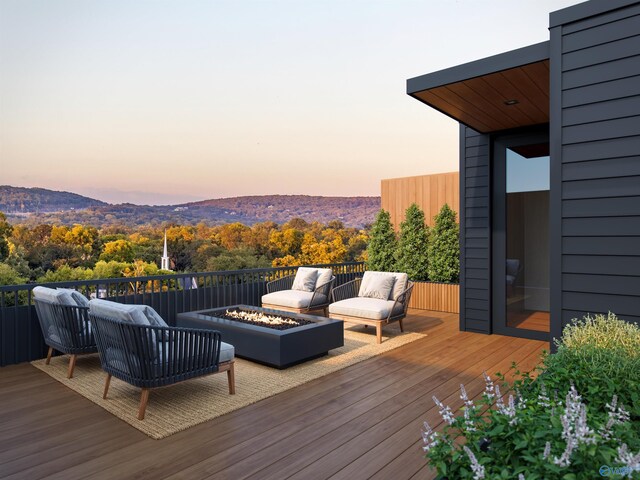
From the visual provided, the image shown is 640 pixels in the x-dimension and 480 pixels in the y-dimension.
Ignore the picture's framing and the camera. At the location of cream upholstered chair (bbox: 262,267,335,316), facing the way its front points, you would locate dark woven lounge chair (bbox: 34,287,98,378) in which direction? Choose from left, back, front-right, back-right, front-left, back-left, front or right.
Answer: front

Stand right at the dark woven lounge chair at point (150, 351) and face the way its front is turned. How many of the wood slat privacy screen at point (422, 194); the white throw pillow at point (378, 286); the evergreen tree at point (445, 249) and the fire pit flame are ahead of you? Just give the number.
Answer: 4

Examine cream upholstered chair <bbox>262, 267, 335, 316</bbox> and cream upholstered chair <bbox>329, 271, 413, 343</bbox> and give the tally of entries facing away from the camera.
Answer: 0

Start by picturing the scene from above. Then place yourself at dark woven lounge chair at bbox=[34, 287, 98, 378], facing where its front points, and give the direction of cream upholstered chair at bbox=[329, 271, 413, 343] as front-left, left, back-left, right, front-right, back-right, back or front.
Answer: front-right

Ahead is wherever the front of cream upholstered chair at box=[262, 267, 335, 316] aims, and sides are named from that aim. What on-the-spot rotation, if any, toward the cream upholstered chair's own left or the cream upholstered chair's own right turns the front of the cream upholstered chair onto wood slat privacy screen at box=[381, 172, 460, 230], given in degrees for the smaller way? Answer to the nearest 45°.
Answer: approximately 180°

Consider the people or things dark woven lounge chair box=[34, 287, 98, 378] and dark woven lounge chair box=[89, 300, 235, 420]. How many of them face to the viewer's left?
0

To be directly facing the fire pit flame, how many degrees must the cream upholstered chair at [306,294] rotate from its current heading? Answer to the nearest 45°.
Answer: approximately 45° to its left

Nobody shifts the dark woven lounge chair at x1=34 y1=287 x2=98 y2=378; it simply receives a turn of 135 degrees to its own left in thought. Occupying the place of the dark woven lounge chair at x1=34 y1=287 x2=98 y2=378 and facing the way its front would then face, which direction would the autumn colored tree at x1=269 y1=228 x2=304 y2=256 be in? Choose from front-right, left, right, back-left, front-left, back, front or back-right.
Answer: back-right

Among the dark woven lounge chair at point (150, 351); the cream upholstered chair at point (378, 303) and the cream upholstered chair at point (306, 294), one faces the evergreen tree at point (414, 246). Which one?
the dark woven lounge chair

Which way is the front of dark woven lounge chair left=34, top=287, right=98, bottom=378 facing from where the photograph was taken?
facing away from the viewer and to the right of the viewer

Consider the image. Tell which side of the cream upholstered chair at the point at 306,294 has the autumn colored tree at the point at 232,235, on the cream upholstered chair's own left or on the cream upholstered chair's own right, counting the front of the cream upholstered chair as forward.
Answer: on the cream upholstered chair's own right

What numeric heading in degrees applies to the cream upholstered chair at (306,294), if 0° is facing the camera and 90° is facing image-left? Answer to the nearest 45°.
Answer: approximately 45°

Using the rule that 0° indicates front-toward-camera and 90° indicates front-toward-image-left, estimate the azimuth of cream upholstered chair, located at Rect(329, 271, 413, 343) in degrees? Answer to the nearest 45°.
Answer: approximately 45°

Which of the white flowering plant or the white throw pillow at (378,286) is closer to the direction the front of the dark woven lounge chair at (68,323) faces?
the white throw pillow

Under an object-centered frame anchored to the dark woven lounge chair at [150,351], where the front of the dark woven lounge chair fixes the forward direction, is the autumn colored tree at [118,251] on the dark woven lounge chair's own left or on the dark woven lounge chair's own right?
on the dark woven lounge chair's own left

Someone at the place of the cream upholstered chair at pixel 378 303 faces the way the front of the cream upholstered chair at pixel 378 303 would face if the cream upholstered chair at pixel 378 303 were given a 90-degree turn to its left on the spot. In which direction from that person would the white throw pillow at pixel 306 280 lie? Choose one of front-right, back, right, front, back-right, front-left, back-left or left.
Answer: back

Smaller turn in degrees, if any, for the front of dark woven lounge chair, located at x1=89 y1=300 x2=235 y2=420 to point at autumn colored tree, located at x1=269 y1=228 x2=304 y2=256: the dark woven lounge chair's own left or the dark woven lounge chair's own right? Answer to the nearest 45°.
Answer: approximately 45° to the dark woven lounge chair's own left

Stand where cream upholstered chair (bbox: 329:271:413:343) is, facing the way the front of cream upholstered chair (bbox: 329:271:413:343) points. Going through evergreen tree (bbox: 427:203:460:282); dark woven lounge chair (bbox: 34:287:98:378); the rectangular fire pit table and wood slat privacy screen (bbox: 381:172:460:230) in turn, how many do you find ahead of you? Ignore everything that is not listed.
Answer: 2
